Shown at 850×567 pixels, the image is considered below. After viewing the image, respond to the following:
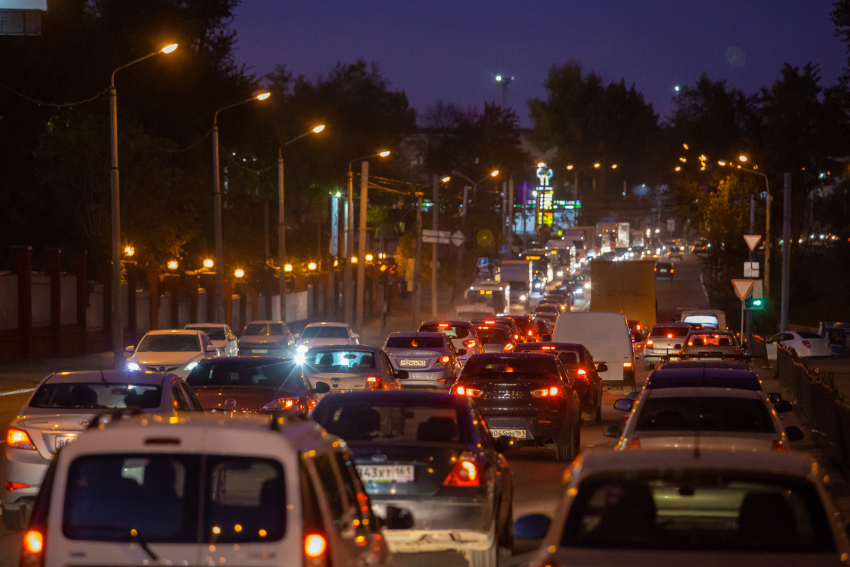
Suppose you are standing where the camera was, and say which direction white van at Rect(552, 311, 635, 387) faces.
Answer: facing away from the viewer

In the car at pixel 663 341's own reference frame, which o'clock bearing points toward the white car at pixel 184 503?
The white car is roughly at 6 o'clock from the car.

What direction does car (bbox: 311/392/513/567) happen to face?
away from the camera

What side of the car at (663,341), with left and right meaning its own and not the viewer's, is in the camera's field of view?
back

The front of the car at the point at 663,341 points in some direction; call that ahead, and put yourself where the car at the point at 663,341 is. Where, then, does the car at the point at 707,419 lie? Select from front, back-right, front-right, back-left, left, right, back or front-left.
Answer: back

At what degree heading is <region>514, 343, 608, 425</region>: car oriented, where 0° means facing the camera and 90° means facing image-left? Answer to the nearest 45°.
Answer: approximately 180°

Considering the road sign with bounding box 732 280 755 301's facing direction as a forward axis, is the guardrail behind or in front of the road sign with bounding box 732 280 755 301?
in front

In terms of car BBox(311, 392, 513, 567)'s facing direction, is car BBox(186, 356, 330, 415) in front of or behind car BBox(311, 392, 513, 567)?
in front

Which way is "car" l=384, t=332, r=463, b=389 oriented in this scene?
away from the camera

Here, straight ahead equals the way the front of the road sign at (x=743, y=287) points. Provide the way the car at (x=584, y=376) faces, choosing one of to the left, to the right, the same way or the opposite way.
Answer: the opposite way

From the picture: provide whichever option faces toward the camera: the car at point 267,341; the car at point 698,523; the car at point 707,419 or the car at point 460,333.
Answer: the car at point 267,341

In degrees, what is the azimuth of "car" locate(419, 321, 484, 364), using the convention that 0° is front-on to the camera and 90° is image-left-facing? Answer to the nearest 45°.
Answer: approximately 180°

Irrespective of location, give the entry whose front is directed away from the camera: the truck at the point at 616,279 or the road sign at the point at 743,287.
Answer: the truck
